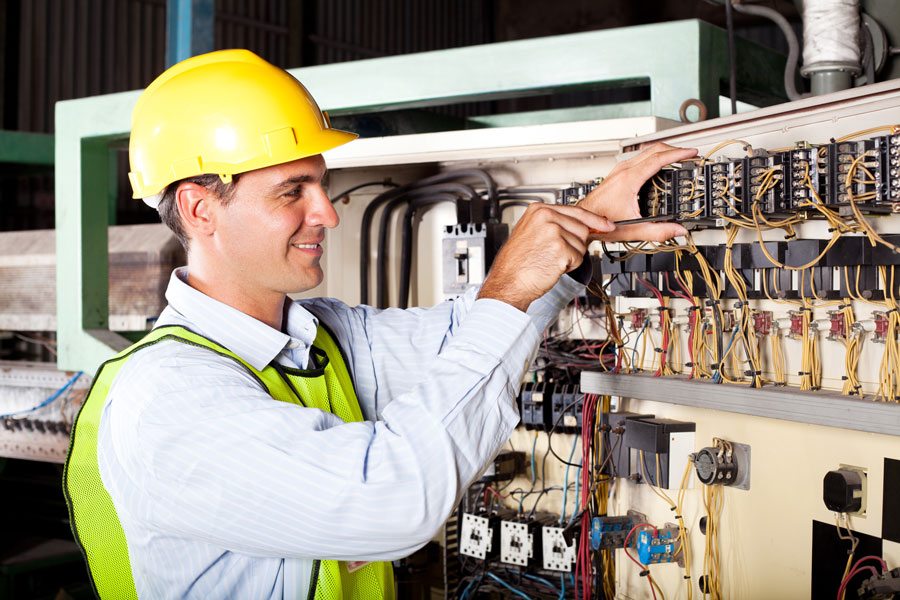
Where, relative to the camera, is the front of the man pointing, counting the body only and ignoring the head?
to the viewer's right

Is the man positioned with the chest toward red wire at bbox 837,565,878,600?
yes

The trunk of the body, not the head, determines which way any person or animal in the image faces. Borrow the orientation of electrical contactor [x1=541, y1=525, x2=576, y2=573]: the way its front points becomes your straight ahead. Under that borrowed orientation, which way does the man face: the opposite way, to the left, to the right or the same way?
to the left

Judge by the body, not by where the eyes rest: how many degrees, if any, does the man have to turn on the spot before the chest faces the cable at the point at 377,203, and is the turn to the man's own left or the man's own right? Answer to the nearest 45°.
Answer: approximately 90° to the man's own left

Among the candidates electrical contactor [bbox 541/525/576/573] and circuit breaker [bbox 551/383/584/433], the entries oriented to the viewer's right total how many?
0

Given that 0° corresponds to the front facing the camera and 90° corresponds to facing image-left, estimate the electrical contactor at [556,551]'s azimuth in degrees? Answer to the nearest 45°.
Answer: approximately 0°

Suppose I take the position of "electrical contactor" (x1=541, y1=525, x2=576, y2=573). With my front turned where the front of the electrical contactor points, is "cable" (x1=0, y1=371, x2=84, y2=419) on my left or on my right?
on my right

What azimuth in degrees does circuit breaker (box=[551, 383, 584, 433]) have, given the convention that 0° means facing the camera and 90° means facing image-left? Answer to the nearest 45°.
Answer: approximately 0°
